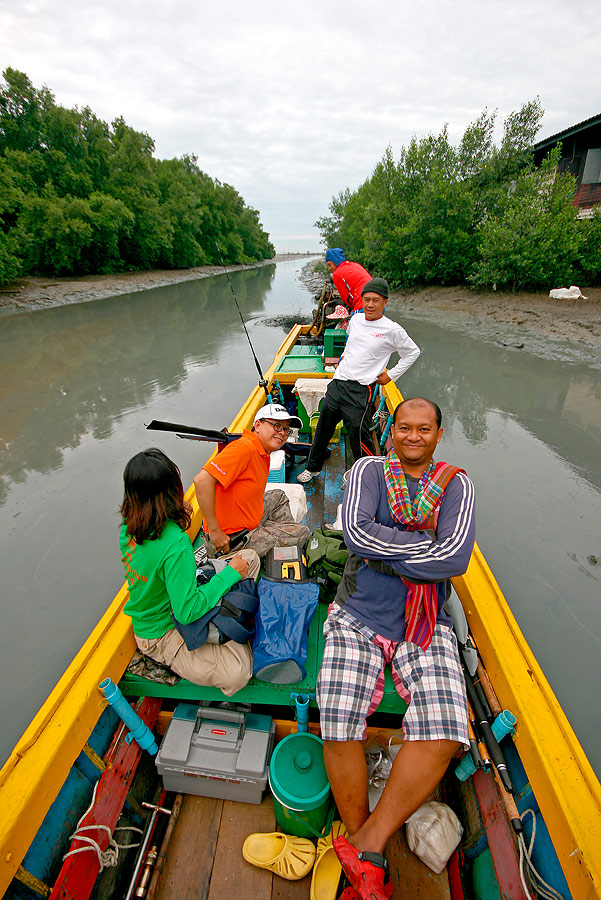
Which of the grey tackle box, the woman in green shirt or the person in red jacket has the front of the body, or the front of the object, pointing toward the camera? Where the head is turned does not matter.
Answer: the grey tackle box

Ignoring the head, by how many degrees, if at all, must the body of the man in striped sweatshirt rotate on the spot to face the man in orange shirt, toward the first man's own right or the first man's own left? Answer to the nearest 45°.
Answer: approximately 135° to the first man's own right

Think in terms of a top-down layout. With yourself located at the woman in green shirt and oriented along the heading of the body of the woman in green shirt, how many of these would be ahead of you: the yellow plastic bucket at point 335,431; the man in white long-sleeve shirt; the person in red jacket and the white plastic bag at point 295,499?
4

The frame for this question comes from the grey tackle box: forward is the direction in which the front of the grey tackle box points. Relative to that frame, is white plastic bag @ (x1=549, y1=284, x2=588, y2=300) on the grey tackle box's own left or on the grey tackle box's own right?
on the grey tackle box's own left

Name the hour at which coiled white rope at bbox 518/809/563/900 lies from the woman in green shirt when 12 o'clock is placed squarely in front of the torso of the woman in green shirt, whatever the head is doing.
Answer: The coiled white rope is roughly at 3 o'clock from the woman in green shirt.

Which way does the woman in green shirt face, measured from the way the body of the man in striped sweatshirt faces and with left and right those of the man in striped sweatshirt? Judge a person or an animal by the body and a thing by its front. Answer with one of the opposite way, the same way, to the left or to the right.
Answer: the opposite way

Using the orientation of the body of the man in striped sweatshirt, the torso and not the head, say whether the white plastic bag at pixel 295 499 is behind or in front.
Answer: behind

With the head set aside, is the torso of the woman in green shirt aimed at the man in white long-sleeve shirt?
yes

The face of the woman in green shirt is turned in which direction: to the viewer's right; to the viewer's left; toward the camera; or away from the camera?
away from the camera

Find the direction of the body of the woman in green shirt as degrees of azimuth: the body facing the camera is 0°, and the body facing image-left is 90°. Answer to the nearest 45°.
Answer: approximately 225°
